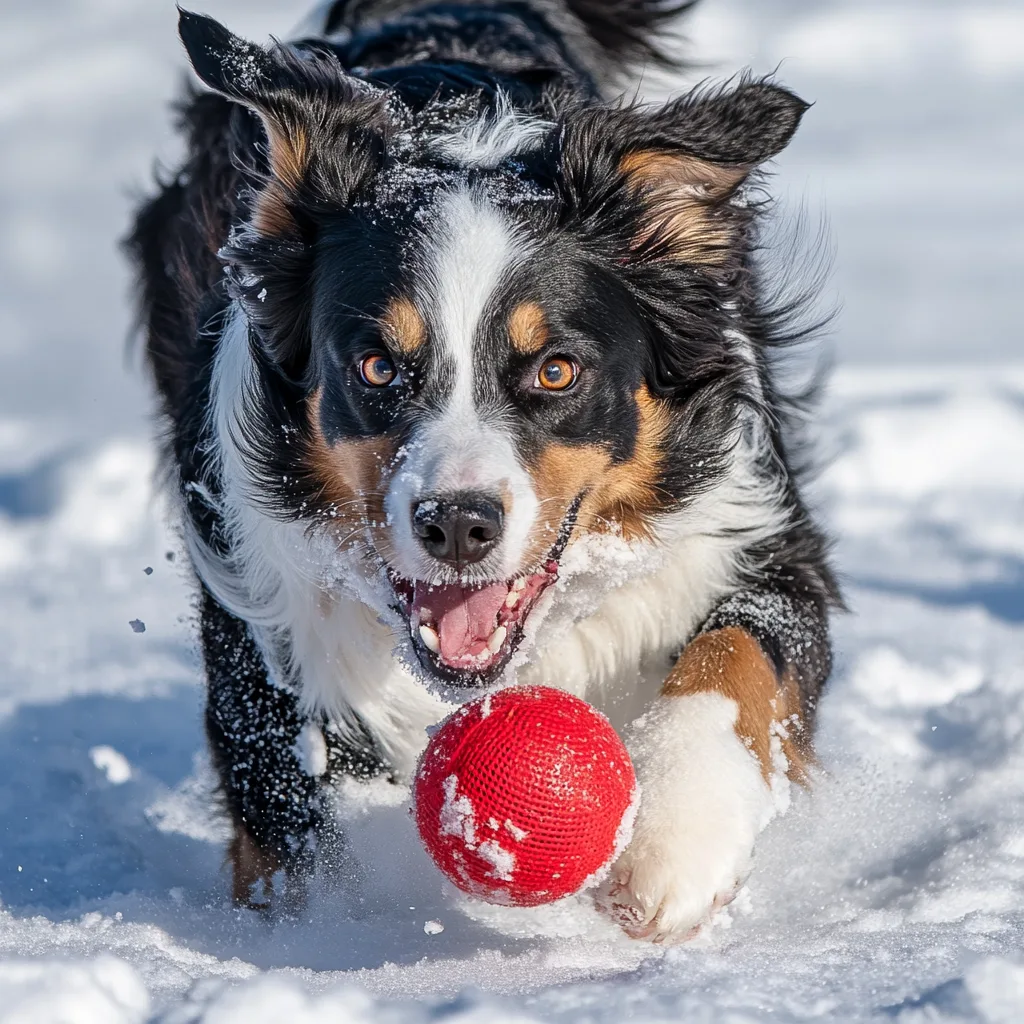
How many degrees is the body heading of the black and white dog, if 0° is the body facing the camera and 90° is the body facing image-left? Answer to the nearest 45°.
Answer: approximately 0°

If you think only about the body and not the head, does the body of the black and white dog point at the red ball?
yes
